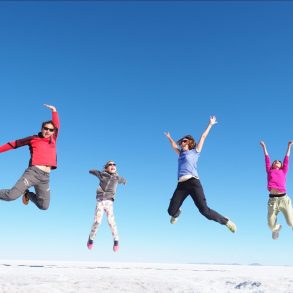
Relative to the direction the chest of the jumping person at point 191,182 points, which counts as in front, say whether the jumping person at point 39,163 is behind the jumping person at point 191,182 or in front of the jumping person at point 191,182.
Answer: in front

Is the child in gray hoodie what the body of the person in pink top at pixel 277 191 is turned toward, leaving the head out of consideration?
no

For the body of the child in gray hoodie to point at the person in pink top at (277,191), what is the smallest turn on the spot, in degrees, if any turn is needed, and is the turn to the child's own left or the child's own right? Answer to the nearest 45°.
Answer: approximately 90° to the child's own left

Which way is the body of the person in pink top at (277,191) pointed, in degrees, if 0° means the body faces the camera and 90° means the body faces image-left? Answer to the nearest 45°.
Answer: approximately 0°

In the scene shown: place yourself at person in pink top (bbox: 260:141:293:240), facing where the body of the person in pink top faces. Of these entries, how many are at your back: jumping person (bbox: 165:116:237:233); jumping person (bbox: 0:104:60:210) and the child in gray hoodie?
0

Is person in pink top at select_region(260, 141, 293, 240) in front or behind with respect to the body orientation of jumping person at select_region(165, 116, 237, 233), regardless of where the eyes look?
behind

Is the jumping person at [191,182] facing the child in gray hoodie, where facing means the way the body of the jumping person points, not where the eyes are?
no

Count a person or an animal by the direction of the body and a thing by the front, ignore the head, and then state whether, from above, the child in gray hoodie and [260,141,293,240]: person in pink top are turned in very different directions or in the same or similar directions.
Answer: same or similar directions

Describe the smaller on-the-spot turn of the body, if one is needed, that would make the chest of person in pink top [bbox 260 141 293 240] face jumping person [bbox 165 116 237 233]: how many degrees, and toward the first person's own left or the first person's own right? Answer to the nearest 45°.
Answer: approximately 45° to the first person's own right

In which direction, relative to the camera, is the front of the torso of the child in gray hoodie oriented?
toward the camera

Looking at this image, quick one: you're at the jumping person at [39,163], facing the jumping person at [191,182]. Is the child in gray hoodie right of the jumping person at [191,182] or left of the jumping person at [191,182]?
left

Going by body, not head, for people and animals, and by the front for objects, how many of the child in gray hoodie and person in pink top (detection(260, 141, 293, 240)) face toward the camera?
2

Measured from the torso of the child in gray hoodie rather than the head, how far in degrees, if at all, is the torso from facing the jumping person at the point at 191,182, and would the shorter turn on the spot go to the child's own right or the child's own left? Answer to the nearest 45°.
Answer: approximately 45° to the child's own left

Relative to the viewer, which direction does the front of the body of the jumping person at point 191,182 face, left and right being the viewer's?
facing the viewer and to the left of the viewer

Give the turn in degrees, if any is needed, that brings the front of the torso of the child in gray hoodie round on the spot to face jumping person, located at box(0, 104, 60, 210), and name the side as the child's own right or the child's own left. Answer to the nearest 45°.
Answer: approximately 45° to the child's own right
